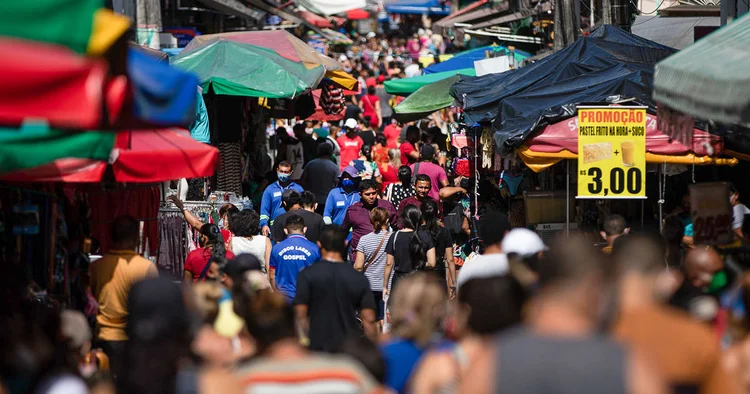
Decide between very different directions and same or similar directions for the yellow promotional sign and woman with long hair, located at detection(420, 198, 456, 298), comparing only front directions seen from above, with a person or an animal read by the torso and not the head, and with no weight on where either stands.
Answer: very different directions

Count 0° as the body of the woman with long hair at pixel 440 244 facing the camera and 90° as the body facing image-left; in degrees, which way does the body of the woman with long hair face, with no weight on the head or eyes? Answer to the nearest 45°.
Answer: approximately 180°

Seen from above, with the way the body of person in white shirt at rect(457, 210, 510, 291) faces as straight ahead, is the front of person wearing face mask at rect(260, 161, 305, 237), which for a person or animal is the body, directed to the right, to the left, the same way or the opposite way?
the opposite way

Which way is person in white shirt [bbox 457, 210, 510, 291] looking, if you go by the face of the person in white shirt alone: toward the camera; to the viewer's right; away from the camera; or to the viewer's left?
away from the camera

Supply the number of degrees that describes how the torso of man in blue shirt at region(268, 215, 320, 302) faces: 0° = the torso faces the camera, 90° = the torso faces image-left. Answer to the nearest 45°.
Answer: approximately 180°

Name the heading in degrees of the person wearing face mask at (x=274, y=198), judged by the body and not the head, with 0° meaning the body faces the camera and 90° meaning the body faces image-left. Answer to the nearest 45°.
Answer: approximately 0°

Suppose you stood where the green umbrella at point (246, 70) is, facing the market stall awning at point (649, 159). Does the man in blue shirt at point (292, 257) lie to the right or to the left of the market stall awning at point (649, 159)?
right

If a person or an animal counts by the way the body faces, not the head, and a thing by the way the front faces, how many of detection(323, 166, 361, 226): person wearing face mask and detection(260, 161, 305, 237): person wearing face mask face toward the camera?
2

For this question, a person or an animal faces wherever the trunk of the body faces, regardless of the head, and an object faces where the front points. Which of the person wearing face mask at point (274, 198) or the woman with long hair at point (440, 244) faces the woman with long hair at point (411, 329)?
the person wearing face mask

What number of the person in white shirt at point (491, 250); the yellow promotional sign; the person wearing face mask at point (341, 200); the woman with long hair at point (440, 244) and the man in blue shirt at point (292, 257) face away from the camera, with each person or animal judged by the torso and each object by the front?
3
